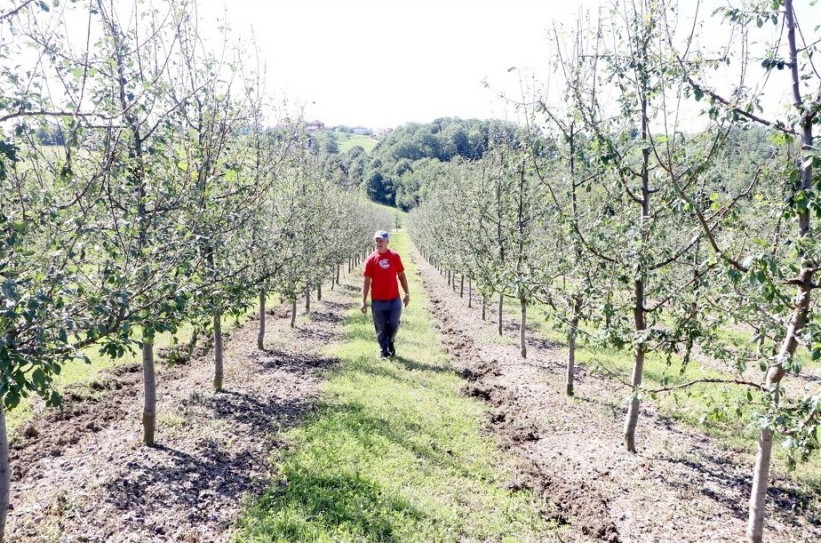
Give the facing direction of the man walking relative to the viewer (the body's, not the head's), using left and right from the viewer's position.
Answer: facing the viewer
